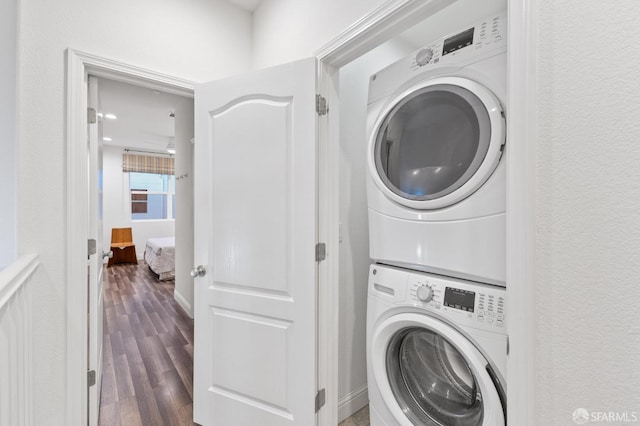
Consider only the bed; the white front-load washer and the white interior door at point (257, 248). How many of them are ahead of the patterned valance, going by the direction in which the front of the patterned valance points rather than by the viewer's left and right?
3

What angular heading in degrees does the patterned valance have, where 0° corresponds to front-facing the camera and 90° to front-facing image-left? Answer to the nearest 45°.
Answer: approximately 0°

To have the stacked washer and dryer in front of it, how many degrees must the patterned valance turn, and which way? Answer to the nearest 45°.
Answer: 0° — it already faces it

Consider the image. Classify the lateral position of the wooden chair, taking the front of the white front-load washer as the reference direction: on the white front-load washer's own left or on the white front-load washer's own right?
on the white front-load washer's own right

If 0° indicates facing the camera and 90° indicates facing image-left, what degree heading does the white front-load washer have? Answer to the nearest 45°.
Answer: approximately 45°

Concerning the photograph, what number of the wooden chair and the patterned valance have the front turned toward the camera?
2

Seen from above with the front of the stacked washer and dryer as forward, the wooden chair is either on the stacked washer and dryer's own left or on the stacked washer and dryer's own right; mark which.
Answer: on the stacked washer and dryer's own right

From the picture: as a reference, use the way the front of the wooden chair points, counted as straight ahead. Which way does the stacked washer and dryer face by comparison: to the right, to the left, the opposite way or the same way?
to the right

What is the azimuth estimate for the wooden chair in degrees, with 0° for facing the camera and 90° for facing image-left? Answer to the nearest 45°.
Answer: approximately 0°

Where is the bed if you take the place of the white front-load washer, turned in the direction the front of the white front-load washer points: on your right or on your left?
on your right

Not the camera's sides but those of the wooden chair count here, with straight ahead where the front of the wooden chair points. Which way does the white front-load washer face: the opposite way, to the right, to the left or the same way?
to the right

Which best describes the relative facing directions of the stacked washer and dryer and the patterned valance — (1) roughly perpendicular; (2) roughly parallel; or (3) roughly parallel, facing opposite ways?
roughly perpendicular

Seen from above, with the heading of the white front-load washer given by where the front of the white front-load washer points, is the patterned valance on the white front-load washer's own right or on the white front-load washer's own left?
on the white front-load washer's own right
